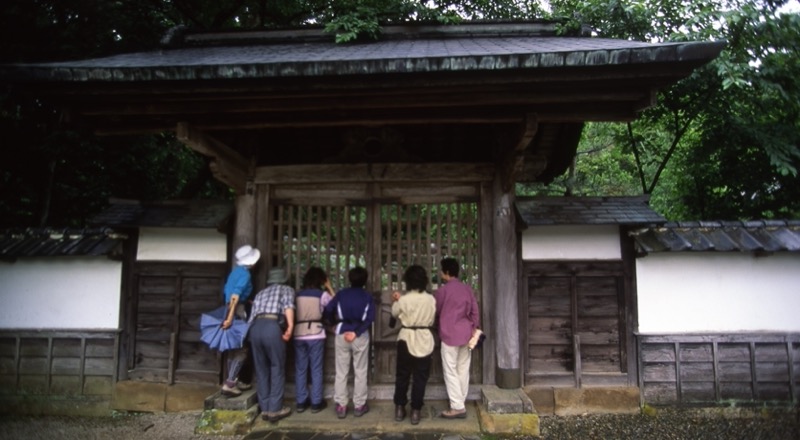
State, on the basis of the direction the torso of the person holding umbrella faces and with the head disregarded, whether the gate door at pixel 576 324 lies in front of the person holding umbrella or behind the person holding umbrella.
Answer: in front

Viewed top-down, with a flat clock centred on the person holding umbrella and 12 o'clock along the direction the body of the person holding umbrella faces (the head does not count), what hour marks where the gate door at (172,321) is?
The gate door is roughly at 8 o'clock from the person holding umbrella.

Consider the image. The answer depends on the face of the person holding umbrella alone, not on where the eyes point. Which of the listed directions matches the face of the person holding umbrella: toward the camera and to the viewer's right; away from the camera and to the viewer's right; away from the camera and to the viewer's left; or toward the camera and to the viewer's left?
away from the camera and to the viewer's right

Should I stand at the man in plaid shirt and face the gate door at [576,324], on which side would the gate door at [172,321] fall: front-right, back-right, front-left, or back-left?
back-left

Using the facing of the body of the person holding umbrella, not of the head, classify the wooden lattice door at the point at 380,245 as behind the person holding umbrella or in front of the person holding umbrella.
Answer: in front

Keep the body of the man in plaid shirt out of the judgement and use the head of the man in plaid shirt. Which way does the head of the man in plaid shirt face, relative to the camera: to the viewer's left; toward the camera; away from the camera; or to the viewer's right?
away from the camera

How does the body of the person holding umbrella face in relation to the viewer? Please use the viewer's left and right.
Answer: facing to the right of the viewer
